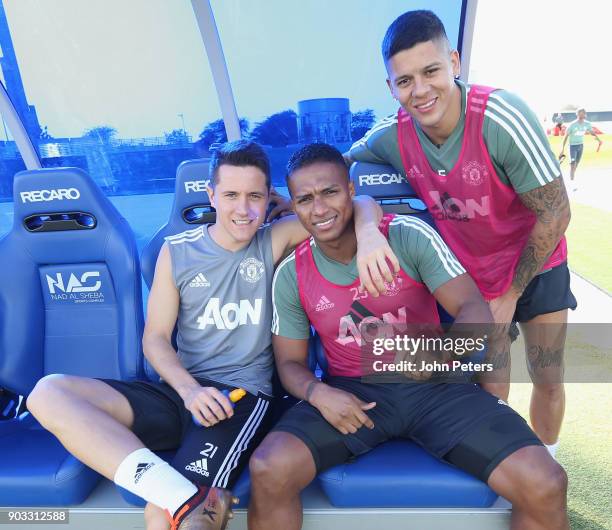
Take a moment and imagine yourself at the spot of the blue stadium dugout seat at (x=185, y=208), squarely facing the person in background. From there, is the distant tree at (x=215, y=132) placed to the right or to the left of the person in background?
left

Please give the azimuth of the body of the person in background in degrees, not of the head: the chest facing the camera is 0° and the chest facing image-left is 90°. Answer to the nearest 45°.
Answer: approximately 0°

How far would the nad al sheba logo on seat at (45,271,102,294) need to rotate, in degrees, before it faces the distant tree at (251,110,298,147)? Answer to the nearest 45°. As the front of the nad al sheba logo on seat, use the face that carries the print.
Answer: approximately 135° to its left

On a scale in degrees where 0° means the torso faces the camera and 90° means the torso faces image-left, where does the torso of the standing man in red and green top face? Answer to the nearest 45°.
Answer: approximately 45°

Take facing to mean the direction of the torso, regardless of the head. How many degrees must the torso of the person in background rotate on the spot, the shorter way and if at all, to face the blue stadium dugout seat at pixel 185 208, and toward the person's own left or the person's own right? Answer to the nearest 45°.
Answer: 0° — they already face it

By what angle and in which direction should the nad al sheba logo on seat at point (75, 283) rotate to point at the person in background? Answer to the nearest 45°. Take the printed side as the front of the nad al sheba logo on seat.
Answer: approximately 135° to its left
